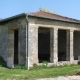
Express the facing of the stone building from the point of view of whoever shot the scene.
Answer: facing the viewer and to the right of the viewer
